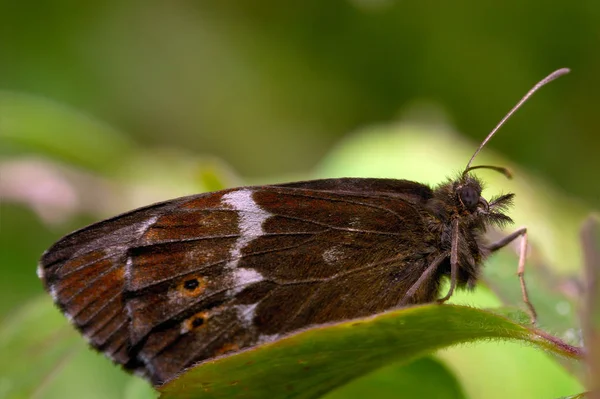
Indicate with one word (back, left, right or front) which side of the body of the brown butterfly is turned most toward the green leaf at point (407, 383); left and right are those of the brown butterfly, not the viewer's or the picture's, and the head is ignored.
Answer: front

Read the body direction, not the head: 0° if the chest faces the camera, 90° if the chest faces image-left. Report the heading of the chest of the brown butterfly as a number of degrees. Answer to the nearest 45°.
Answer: approximately 270°

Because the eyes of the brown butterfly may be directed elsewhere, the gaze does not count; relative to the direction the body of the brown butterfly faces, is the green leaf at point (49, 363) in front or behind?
behind

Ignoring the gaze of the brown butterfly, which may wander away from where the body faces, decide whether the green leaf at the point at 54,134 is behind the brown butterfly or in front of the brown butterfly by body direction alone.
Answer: behind
